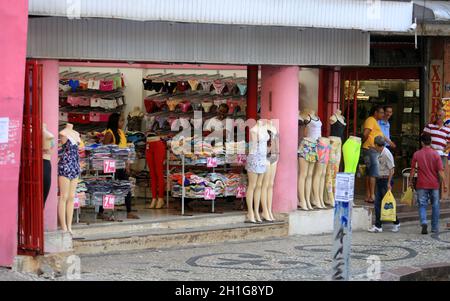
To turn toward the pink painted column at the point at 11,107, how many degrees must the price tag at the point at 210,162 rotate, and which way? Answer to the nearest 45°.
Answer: approximately 45° to its right

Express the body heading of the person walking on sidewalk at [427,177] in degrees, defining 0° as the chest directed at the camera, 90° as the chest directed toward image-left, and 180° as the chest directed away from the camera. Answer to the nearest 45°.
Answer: approximately 180°

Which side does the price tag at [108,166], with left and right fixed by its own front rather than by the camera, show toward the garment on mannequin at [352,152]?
left

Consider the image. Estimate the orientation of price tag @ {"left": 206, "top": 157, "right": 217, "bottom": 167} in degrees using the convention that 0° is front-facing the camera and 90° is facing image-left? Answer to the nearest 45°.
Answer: approximately 0°

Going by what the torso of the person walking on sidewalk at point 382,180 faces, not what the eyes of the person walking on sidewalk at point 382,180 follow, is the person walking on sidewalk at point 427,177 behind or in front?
behind
